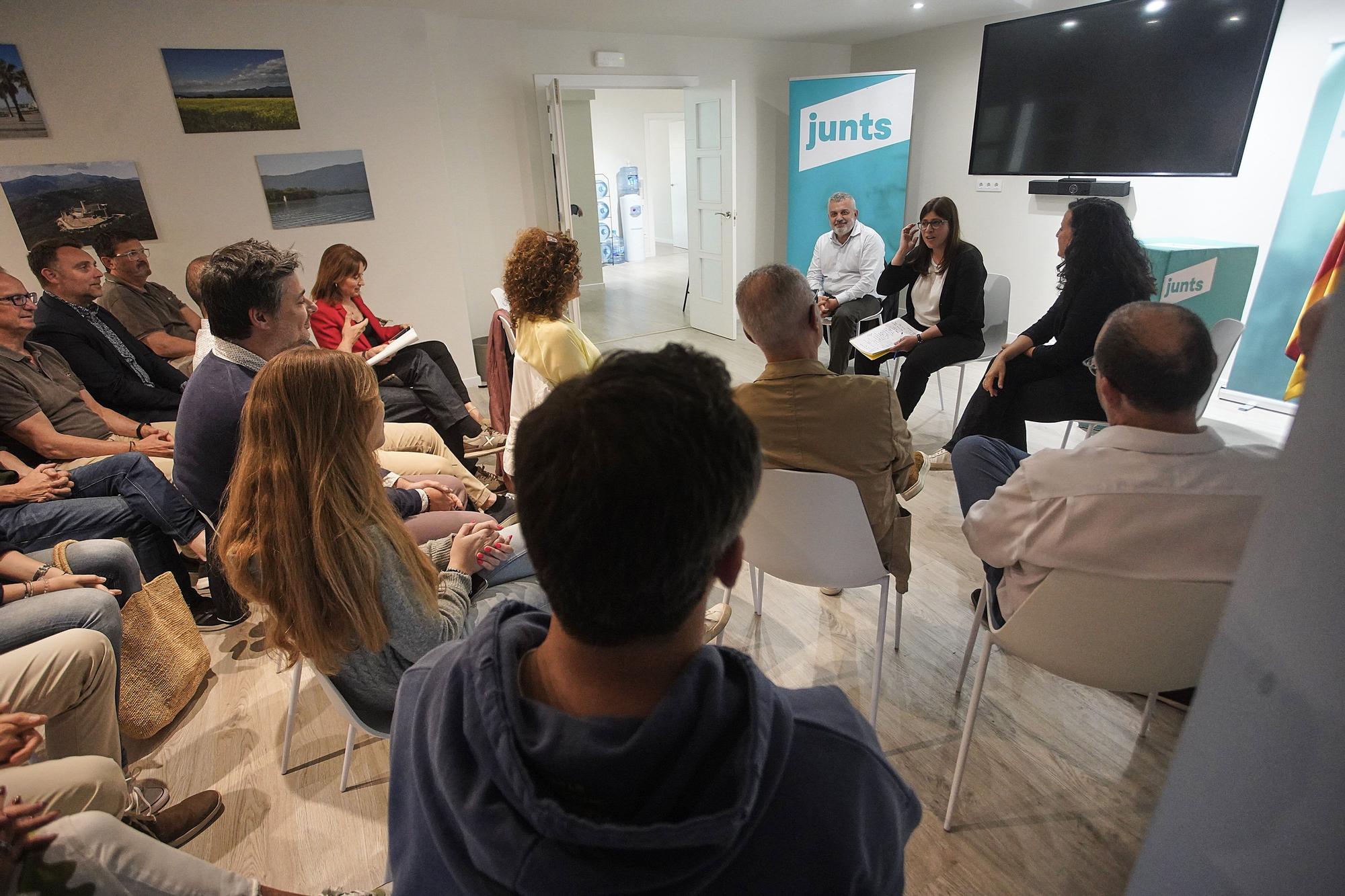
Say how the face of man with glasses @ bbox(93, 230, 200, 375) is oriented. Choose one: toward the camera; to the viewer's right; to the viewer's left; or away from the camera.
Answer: to the viewer's right

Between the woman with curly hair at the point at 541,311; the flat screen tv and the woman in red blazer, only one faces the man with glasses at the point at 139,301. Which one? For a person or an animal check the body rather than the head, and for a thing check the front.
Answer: the flat screen tv

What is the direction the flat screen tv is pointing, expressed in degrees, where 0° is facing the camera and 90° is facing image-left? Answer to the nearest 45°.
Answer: approximately 45°

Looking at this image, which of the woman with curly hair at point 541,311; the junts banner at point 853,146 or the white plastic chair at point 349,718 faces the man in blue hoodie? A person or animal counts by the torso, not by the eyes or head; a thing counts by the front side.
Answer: the junts banner

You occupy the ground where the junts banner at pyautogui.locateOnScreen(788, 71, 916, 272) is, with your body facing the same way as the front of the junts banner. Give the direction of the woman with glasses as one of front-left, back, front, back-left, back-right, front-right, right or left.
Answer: front

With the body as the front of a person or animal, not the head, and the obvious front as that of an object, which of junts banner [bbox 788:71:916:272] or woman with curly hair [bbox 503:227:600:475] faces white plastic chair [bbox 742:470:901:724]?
the junts banner

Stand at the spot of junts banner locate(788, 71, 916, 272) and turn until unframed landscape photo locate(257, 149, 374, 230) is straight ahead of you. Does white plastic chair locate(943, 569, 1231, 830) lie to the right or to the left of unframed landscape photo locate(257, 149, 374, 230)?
left

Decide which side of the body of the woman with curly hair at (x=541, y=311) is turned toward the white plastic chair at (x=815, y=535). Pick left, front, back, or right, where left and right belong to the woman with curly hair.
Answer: right

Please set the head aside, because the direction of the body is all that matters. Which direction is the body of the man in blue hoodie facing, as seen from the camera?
away from the camera

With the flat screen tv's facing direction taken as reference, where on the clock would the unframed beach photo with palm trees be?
The unframed beach photo with palm trees is roughly at 12 o'clock from the flat screen tv.

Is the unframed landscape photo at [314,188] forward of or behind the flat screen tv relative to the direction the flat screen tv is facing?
forward

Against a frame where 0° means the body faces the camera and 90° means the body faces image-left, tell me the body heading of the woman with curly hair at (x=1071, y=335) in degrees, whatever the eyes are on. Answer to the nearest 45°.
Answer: approximately 90°

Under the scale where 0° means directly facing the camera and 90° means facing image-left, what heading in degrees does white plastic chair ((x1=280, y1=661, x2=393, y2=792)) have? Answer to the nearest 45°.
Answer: approximately 225°

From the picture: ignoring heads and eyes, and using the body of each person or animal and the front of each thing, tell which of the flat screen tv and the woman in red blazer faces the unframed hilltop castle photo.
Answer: the flat screen tv

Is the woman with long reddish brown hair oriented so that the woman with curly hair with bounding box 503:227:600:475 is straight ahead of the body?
yes

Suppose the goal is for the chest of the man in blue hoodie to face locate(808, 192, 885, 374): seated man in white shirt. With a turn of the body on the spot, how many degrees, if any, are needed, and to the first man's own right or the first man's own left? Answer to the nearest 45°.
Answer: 0° — they already face them

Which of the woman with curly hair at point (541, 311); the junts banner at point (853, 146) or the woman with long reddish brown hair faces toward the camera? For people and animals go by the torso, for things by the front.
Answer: the junts banner

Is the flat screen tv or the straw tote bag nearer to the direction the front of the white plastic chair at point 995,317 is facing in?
the straw tote bag

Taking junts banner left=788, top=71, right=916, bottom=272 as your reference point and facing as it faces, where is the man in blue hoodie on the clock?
The man in blue hoodie is roughly at 12 o'clock from the junts banner.

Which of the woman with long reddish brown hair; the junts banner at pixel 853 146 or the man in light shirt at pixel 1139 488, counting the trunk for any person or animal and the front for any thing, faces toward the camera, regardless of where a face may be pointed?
the junts banner

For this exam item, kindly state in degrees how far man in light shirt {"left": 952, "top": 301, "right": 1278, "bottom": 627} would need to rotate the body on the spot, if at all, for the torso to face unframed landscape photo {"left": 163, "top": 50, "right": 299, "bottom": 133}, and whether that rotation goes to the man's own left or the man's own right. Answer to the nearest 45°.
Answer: approximately 45° to the man's own left

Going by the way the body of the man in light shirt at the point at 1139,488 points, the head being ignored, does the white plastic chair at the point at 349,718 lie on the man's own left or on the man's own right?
on the man's own left
